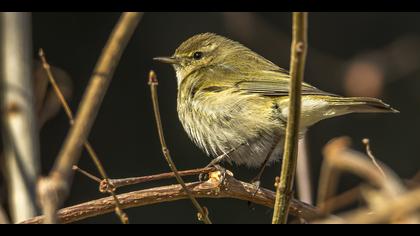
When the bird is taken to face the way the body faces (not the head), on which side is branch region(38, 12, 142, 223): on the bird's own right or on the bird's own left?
on the bird's own left

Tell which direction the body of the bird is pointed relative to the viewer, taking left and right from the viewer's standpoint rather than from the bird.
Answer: facing to the left of the viewer
